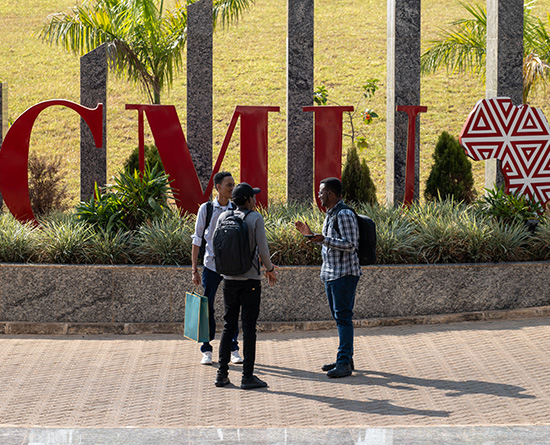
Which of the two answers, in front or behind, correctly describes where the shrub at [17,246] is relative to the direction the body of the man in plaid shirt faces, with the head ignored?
in front

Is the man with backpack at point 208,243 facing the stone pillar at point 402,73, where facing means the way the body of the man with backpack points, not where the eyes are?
no

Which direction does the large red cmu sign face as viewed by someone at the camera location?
facing the viewer

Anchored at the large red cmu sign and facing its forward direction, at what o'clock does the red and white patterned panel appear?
The red and white patterned panel is roughly at 9 o'clock from the large red cmu sign.

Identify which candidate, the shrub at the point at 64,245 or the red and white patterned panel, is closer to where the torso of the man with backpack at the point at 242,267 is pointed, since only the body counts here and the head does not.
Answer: the red and white patterned panel

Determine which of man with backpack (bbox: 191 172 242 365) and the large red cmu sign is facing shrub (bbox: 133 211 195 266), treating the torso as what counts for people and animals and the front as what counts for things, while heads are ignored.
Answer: the large red cmu sign

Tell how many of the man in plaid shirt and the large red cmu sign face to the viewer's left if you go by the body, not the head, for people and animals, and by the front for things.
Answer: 1

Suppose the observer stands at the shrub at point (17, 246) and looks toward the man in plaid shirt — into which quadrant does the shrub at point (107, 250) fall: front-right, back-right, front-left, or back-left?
front-left

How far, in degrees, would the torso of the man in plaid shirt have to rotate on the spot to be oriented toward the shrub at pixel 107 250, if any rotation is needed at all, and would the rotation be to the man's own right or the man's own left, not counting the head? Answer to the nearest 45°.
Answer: approximately 45° to the man's own right

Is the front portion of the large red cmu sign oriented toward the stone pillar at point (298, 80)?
no

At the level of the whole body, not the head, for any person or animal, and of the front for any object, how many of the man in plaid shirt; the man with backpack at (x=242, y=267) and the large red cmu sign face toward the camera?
1

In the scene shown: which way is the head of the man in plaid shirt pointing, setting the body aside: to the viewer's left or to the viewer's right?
to the viewer's left

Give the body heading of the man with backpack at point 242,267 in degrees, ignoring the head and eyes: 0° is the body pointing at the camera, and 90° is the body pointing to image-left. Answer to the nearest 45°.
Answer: approximately 225°

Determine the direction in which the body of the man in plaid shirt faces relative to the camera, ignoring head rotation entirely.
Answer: to the viewer's left
